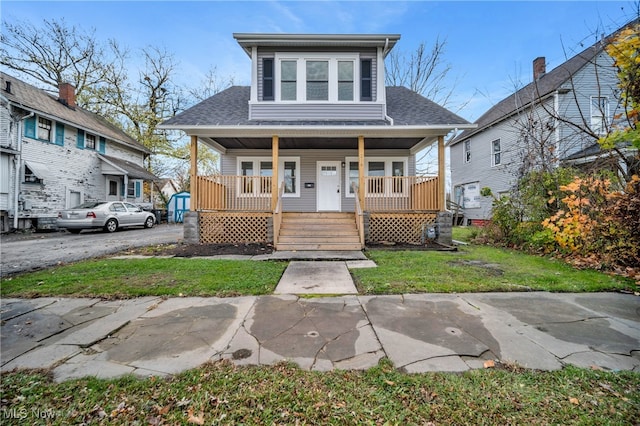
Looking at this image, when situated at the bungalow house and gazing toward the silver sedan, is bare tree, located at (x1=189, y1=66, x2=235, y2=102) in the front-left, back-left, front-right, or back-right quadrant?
front-right

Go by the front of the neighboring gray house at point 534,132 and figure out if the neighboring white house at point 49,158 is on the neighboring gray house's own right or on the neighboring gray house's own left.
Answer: on the neighboring gray house's own right

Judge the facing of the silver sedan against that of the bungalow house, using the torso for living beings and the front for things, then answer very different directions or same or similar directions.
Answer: very different directions

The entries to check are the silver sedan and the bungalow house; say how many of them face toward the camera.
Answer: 1

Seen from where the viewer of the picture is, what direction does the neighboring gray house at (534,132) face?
facing the viewer and to the right of the viewer

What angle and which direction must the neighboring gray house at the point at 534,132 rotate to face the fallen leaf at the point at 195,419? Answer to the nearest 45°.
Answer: approximately 45° to its right

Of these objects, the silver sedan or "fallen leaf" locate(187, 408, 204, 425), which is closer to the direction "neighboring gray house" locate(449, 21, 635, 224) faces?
the fallen leaf

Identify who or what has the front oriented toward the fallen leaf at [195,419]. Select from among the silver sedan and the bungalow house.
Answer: the bungalow house

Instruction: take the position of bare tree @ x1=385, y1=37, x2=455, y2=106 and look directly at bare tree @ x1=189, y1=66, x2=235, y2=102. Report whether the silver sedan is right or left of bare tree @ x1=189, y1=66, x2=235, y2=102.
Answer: left

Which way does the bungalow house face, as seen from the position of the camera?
facing the viewer

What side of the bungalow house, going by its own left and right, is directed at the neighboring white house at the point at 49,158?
right

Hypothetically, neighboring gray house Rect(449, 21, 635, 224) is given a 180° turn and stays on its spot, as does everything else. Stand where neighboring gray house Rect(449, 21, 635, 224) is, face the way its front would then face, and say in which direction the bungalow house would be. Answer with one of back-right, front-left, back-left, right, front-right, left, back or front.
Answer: left

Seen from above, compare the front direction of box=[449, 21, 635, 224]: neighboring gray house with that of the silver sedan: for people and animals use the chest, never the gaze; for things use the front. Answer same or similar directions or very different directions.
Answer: very different directions

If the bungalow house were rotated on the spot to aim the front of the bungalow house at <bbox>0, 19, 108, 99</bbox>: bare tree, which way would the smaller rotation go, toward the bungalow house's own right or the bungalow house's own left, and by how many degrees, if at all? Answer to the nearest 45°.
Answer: approximately 135° to the bungalow house's own right

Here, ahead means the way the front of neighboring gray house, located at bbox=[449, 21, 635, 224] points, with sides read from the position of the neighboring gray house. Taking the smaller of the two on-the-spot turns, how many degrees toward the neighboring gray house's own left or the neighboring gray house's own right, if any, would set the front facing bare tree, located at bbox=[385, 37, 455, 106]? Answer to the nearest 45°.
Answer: approximately 180°
